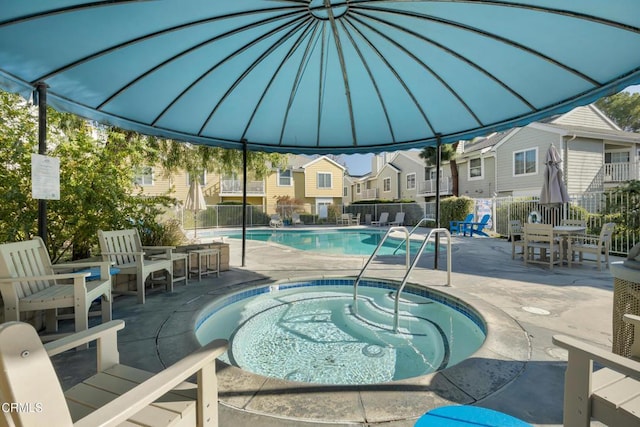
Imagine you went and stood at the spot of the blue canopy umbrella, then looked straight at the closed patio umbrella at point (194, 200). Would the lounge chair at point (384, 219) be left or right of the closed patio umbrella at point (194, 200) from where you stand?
right

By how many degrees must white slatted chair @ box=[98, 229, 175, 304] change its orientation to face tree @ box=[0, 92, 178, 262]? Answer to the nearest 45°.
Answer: approximately 180°

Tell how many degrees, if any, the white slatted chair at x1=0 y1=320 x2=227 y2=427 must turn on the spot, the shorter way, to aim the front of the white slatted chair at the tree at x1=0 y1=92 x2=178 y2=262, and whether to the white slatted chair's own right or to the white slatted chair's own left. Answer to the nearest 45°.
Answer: approximately 45° to the white slatted chair's own left

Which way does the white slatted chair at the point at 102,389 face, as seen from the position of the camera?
facing away from the viewer and to the right of the viewer

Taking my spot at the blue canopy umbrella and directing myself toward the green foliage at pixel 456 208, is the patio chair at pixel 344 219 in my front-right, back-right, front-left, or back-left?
front-left

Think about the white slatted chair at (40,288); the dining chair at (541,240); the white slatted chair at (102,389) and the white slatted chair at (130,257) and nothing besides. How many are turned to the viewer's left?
0

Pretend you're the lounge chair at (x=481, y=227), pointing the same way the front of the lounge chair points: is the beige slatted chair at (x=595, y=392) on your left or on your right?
on your left

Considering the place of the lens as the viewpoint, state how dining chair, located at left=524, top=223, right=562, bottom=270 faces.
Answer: facing away from the viewer and to the right of the viewer

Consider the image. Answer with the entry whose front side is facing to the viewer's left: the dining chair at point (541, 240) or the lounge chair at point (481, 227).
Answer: the lounge chair

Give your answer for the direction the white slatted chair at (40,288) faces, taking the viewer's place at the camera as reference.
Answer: facing the viewer and to the right of the viewer

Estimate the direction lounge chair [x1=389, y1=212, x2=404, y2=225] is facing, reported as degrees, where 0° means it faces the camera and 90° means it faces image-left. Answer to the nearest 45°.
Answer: approximately 45°

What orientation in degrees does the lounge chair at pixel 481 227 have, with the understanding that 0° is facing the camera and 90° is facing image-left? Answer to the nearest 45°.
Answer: approximately 90°
